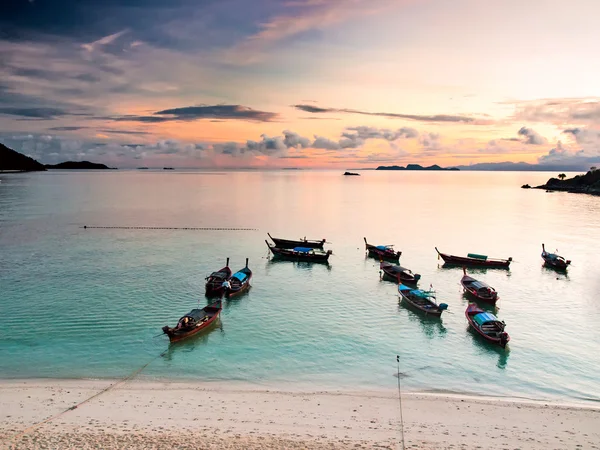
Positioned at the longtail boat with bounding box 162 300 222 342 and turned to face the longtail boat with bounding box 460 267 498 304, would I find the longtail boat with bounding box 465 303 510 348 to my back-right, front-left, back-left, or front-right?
front-right

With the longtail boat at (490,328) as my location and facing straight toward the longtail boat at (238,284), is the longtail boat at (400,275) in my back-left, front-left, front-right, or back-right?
front-right

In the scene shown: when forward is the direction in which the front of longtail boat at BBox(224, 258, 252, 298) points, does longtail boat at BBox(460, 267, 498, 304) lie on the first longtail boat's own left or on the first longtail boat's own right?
on the first longtail boat's own right

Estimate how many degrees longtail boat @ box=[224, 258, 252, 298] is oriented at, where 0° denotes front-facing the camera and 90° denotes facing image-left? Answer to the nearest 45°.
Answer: approximately 225°

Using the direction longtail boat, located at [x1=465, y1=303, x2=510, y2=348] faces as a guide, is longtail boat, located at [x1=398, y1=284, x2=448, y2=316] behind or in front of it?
in front

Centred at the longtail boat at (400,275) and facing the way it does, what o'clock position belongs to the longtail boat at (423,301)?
the longtail boat at (423,301) is roughly at 7 o'clock from the longtail boat at (400,275).

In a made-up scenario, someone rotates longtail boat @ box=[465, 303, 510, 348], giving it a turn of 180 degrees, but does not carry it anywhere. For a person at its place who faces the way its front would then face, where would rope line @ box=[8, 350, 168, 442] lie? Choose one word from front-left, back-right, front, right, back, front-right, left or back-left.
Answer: right

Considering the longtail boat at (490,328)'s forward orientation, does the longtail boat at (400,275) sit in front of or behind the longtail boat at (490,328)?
in front

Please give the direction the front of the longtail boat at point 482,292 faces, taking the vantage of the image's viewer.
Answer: facing away from the viewer and to the left of the viewer

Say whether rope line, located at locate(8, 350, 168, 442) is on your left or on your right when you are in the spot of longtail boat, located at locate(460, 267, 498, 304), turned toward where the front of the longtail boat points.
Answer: on your left

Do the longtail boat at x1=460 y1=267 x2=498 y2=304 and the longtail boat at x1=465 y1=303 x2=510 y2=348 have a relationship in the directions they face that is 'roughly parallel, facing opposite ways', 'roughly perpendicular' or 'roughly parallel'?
roughly parallel

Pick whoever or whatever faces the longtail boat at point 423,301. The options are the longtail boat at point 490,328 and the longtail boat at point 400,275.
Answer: the longtail boat at point 490,328

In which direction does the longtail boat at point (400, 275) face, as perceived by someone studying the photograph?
facing away from the viewer and to the left of the viewer

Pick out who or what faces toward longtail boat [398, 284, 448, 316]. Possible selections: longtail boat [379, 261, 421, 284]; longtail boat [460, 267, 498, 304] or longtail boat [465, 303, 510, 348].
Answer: longtail boat [465, 303, 510, 348]

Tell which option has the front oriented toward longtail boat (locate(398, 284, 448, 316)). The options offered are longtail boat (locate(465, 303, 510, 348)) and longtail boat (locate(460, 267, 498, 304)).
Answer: longtail boat (locate(465, 303, 510, 348))

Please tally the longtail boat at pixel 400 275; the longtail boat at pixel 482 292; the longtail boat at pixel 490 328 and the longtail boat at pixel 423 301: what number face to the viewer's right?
0

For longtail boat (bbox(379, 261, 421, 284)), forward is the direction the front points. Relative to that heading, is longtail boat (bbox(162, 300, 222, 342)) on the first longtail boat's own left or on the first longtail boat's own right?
on the first longtail boat's own left
